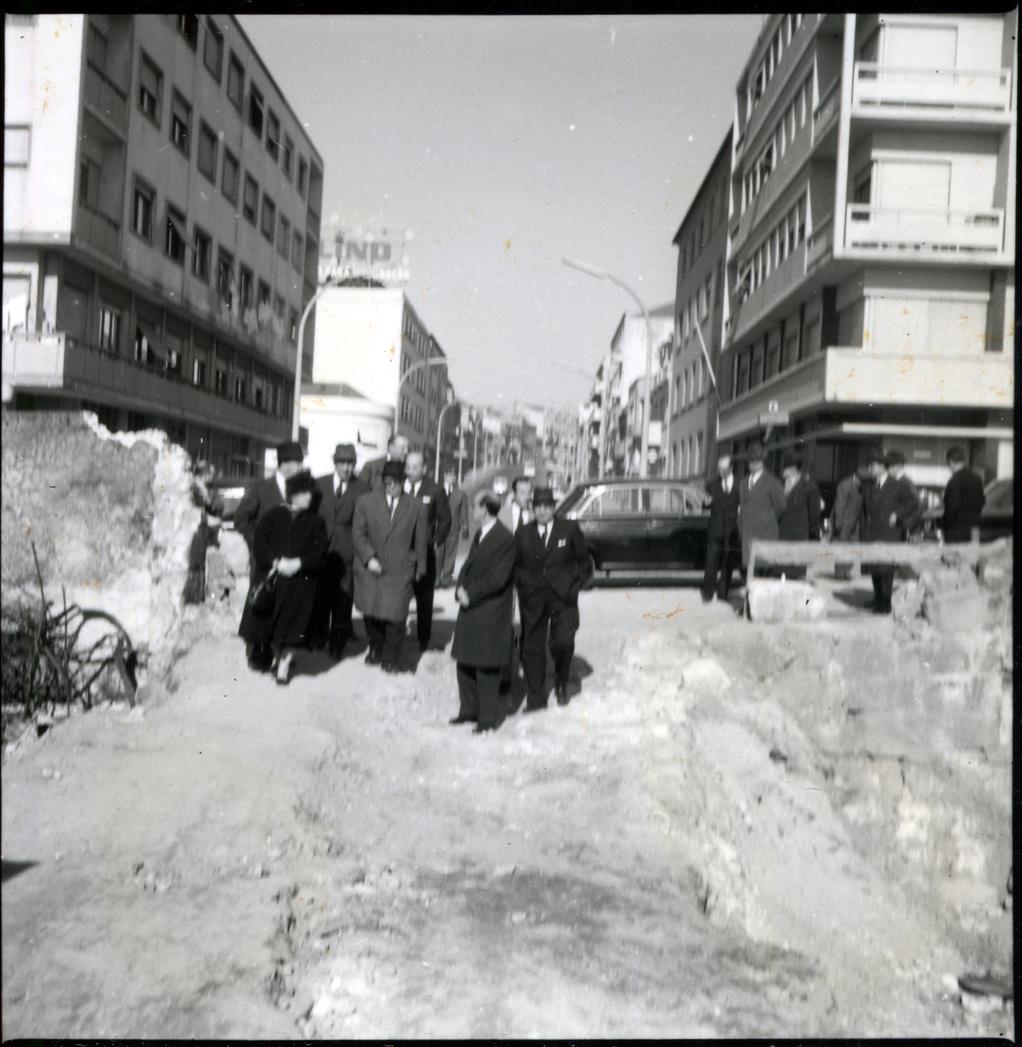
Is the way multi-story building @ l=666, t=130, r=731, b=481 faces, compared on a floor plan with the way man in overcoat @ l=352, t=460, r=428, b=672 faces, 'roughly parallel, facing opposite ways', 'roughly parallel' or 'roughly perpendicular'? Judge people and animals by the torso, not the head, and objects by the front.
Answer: roughly perpendicular

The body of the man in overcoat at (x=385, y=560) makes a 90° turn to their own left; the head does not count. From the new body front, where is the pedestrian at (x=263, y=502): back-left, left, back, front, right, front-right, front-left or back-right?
back-right

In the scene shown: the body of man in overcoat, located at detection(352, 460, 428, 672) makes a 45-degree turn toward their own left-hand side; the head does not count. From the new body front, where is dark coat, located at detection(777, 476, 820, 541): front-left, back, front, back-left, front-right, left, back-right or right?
front-left

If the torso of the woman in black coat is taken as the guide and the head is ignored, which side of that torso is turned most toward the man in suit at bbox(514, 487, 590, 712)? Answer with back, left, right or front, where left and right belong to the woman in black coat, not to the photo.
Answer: left

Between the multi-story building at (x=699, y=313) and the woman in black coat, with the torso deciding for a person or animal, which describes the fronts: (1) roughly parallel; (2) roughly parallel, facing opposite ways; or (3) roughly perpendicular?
roughly perpendicular

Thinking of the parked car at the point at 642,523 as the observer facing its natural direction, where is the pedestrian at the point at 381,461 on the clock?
The pedestrian is roughly at 10 o'clock from the parked car.

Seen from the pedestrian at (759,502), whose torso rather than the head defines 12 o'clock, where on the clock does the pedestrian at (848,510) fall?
the pedestrian at (848,510) is roughly at 10 o'clock from the pedestrian at (759,502).

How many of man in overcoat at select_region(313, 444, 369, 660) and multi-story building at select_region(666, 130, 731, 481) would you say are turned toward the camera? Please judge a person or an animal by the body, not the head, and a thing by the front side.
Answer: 1
